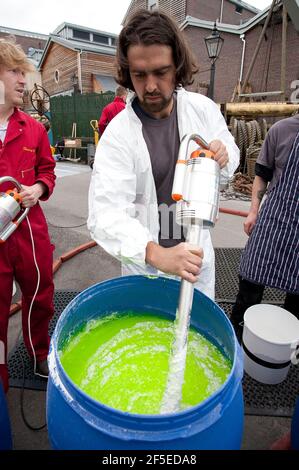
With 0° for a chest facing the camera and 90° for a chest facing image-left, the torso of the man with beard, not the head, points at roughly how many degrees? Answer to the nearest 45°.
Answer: approximately 0°

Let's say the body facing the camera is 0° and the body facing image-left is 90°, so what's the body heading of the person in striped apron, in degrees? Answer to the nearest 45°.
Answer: approximately 0°

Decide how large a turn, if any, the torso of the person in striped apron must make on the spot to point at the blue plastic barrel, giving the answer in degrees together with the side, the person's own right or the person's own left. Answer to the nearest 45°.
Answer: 0° — they already face it

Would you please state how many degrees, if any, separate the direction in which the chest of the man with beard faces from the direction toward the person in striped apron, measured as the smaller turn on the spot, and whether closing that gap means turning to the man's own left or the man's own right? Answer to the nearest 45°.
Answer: approximately 135° to the man's own left

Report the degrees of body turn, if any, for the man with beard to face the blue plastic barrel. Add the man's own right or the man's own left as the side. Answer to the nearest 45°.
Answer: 0° — they already face it
